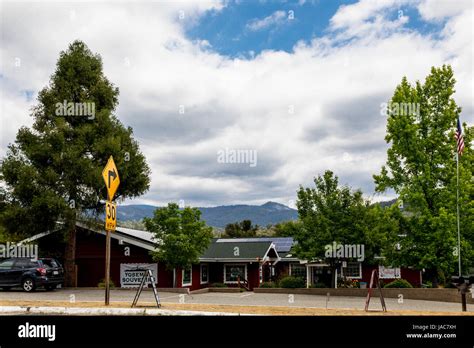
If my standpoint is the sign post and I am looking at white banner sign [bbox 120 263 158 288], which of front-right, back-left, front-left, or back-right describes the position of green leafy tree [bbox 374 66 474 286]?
front-right

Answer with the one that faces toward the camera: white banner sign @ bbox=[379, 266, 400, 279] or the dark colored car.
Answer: the white banner sign

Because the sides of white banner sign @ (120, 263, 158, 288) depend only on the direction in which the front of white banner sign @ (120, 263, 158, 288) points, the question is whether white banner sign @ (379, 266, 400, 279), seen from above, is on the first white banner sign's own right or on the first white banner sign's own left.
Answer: on the first white banner sign's own left

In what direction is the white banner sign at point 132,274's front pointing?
toward the camera

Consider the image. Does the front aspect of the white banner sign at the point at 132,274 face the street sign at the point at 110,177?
yes

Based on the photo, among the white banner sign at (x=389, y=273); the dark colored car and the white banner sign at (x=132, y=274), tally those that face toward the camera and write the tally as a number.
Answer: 2

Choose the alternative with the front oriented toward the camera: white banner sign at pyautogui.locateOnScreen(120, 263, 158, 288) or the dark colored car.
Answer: the white banner sign

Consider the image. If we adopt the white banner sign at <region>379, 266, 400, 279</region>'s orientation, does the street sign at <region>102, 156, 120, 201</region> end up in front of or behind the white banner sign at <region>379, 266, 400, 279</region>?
in front

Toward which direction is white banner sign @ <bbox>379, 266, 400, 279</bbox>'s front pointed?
toward the camera

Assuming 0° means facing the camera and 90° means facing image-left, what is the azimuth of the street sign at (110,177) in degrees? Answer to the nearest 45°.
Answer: approximately 315°
